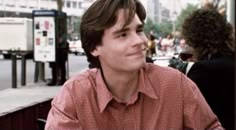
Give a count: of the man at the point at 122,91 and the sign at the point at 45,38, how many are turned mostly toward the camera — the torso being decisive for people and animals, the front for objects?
2

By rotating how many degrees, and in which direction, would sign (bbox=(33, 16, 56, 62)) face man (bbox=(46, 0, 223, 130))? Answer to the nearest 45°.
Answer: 0° — it already faces them

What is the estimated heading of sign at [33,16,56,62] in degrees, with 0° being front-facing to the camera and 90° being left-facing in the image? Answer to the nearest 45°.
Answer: approximately 0°

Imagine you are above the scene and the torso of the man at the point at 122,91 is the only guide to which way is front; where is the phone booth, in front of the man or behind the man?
behind

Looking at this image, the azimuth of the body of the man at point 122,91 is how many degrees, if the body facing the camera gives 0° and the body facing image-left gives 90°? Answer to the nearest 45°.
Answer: approximately 0°
